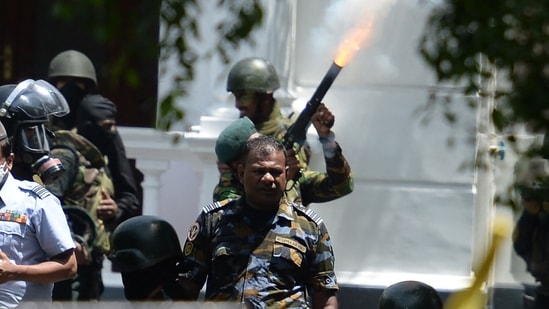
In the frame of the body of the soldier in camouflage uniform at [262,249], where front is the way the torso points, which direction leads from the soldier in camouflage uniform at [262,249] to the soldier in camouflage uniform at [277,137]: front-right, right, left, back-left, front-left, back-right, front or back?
back

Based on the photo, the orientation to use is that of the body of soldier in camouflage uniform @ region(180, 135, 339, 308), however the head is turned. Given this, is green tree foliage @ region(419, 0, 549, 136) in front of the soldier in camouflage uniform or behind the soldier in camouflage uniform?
in front

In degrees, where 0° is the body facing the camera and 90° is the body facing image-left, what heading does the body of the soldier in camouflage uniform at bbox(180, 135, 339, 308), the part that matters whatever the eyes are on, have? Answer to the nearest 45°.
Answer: approximately 0°
